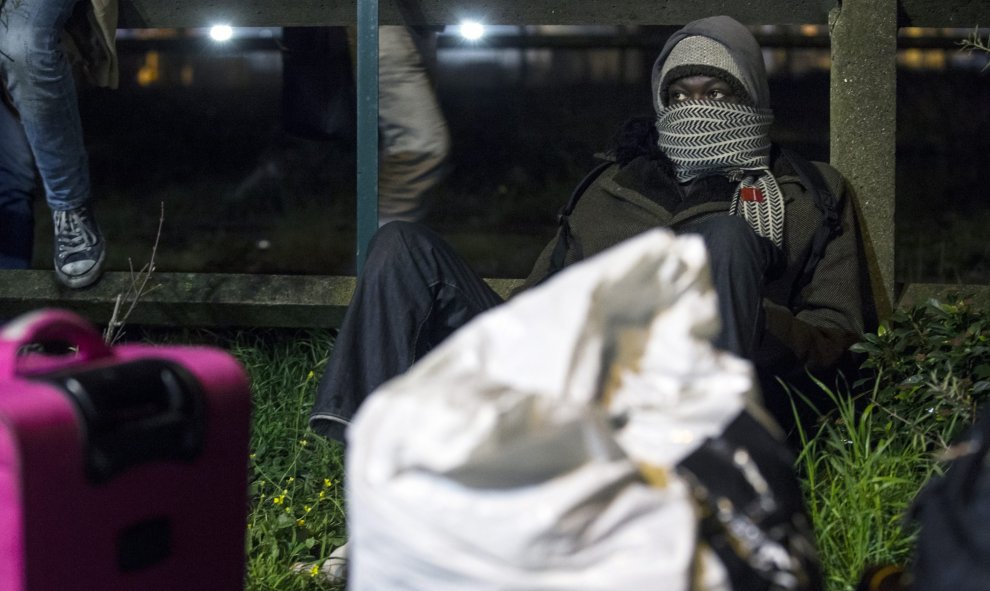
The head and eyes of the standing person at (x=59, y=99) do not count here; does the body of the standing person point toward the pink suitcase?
yes

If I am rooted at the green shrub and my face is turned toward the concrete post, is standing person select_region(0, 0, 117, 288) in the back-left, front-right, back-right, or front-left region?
front-left

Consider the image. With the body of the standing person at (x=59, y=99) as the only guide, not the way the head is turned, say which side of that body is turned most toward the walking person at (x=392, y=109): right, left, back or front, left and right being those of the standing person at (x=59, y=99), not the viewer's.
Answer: left

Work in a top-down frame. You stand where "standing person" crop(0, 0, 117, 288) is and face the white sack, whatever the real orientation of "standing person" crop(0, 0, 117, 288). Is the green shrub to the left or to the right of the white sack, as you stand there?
left

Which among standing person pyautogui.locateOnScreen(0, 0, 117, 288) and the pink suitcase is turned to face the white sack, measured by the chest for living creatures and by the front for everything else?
the standing person

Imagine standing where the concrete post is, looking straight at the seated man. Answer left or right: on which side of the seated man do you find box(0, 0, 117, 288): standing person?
right

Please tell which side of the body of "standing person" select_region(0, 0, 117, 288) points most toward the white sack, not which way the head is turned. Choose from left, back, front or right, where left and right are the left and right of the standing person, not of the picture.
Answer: front

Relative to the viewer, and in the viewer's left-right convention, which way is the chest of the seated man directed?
facing the viewer and to the left of the viewer

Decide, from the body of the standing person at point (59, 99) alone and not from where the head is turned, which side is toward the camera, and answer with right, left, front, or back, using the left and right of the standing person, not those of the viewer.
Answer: front
